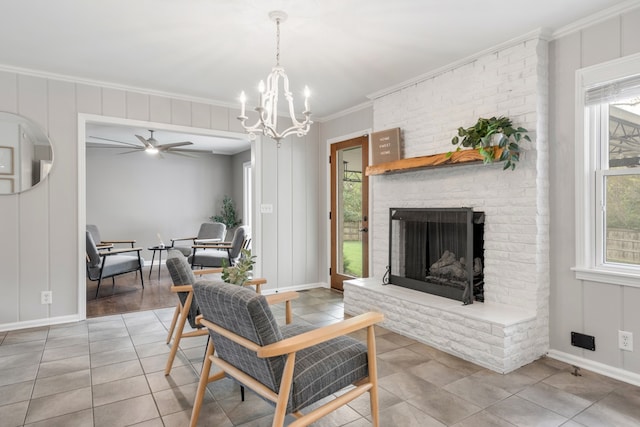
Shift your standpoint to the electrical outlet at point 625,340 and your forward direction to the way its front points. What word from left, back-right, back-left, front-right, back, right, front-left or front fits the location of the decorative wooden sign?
right

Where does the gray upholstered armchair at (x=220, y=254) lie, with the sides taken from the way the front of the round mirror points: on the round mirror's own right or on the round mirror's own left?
on the round mirror's own left

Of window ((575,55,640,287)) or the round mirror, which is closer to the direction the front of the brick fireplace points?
the round mirror

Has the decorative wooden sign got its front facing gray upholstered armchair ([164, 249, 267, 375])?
yes

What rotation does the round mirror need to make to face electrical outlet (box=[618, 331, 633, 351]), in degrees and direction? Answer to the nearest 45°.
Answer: approximately 45° to its left

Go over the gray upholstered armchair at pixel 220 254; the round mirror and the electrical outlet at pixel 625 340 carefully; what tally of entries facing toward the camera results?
2
